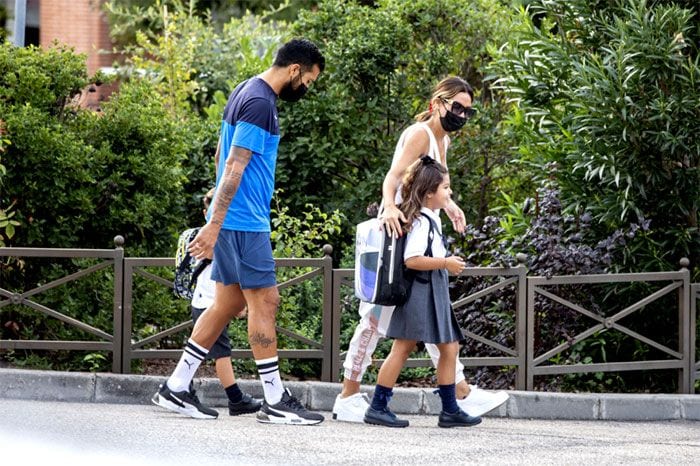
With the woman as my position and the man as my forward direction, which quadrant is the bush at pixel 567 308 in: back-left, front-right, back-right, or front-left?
back-right

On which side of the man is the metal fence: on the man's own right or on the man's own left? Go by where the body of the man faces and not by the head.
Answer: on the man's own left

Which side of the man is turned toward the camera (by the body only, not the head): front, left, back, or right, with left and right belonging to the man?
right

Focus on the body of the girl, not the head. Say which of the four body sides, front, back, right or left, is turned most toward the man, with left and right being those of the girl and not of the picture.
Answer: back

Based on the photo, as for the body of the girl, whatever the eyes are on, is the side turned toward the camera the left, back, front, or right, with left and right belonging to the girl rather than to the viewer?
right

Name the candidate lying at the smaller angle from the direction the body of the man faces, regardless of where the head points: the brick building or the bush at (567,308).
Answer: the bush

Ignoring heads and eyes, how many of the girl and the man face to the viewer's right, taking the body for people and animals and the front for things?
2
